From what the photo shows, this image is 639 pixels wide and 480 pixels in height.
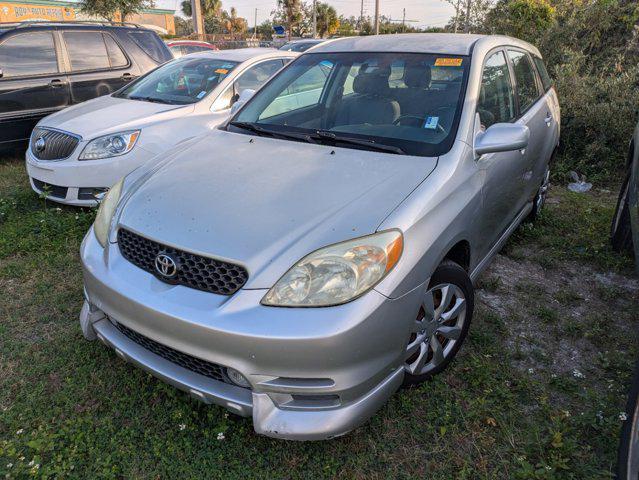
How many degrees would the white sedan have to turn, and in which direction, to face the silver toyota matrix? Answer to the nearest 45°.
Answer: approximately 45° to its left

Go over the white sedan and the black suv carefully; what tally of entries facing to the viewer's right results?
0

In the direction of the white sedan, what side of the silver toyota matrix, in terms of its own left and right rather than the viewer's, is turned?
right

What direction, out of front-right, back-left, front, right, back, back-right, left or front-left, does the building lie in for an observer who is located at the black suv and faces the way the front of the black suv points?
back-right

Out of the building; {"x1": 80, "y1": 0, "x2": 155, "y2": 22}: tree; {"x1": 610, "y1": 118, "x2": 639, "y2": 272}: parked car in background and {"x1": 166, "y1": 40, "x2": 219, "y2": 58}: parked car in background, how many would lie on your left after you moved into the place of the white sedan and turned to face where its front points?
1

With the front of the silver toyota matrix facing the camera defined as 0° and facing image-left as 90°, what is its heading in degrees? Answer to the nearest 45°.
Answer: approximately 45°

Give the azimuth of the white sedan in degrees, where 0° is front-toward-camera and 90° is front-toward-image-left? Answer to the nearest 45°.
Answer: approximately 45°

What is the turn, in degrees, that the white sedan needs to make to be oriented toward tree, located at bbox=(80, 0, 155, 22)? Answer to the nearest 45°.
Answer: approximately 135° to its right

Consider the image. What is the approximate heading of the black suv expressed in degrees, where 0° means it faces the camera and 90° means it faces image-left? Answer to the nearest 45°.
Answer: approximately 45°

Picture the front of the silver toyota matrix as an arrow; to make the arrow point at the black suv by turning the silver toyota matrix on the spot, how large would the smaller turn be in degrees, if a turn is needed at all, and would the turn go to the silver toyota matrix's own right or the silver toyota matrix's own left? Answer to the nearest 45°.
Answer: approximately 90° to the silver toyota matrix's own right

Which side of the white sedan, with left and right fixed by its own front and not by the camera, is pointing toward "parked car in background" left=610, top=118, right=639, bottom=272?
left
